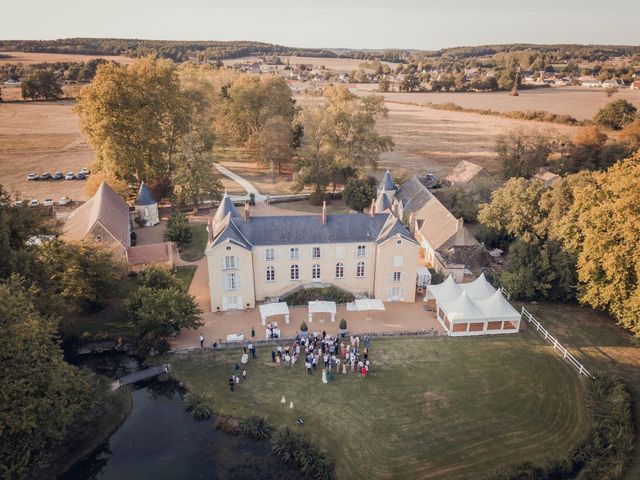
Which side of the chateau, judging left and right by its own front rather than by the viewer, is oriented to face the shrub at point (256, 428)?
front

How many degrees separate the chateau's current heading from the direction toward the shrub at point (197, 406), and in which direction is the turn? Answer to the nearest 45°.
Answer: approximately 45° to its right

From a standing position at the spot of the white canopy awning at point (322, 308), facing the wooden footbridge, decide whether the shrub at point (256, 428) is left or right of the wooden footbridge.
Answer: left

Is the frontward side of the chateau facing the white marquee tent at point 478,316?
no

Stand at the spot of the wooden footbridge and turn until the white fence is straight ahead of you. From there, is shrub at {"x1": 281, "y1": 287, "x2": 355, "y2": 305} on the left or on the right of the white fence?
left

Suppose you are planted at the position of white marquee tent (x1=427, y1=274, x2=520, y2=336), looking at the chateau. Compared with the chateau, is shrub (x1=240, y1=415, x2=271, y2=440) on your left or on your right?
left

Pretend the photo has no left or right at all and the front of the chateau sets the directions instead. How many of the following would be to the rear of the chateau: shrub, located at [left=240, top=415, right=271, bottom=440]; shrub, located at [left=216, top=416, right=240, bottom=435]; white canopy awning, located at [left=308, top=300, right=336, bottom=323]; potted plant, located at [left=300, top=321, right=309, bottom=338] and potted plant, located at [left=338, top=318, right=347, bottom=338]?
0

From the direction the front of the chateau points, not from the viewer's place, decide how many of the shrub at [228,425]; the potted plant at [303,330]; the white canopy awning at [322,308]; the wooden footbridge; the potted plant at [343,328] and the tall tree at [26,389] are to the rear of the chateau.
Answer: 0

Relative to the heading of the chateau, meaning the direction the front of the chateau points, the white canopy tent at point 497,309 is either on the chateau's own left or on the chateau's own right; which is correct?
on the chateau's own left

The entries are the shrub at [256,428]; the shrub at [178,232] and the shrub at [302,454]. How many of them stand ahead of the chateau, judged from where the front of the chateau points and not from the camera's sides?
2

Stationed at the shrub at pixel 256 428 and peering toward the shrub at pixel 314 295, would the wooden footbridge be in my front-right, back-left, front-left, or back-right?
front-left

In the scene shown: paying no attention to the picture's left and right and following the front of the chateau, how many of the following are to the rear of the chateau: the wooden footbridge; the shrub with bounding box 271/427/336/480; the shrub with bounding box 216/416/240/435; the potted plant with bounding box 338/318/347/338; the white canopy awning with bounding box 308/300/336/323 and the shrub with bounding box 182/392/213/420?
0

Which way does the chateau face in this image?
toward the camera

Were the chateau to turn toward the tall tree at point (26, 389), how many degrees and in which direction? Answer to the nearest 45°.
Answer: approximately 45° to its right

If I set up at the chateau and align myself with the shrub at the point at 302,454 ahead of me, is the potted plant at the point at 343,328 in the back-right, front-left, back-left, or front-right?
front-left

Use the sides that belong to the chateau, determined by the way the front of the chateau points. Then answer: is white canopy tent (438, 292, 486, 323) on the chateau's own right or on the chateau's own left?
on the chateau's own left

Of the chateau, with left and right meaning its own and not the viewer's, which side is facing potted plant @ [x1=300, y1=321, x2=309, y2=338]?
front

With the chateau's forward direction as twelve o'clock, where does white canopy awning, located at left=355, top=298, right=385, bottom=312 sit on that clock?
The white canopy awning is roughly at 10 o'clock from the chateau.

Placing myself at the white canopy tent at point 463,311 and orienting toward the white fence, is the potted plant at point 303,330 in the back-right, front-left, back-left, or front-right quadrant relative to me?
back-right

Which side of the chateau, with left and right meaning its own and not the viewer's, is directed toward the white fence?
left

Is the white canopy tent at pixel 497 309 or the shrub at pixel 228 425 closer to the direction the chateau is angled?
the shrub

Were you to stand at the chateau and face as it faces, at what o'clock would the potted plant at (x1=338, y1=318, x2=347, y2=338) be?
The potted plant is roughly at 11 o'clock from the chateau.

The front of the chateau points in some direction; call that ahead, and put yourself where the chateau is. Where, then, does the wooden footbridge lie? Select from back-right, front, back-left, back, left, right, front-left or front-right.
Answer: front-right

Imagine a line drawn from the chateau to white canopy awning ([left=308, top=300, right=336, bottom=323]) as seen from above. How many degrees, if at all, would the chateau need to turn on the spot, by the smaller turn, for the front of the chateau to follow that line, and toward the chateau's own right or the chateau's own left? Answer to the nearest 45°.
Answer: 0° — it already faces it
